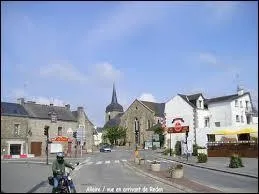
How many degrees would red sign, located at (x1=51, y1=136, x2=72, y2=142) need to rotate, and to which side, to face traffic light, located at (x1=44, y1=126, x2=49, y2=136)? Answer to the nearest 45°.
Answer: approximately 45° to its right

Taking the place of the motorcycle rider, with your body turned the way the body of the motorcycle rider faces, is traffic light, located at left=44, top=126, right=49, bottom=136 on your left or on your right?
on your right

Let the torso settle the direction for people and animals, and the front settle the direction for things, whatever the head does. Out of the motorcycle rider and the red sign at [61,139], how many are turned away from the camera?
0

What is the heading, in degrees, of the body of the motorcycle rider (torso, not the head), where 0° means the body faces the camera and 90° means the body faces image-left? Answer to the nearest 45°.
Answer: approximately 315°

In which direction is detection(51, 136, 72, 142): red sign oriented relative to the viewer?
toward the camera
